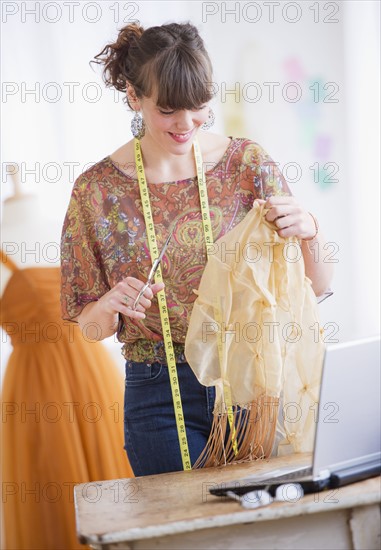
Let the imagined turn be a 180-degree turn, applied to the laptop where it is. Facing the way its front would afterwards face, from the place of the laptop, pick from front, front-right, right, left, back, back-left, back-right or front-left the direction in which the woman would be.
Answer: back

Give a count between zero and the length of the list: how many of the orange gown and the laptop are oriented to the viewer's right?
0

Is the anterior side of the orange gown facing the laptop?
no

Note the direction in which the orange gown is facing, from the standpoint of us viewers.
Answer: facing the viewer and to the left of the viewer

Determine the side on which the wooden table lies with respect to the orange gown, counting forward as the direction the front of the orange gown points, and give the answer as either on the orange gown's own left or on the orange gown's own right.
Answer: on the orange gown's own left

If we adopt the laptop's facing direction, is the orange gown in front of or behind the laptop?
in front

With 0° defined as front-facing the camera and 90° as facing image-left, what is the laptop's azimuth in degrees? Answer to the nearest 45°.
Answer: approximately 135°

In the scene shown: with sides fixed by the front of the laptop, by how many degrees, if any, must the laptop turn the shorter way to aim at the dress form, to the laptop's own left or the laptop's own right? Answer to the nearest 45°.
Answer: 0° — it already faces it

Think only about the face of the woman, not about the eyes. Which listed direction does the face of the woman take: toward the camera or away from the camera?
toward the camera
